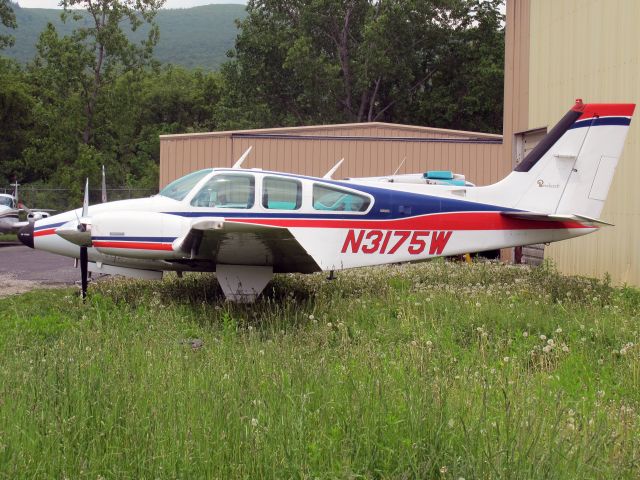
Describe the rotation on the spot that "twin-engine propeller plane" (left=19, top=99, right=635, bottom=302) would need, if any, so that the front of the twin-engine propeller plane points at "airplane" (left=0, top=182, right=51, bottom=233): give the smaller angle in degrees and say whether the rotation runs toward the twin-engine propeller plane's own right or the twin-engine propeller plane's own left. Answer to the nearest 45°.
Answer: approximately 45° to the twin-engine propeller plane's own right

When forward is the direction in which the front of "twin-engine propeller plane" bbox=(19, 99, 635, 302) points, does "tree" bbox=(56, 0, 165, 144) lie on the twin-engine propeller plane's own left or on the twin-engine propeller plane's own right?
on the twin-engine propeller plane's own right

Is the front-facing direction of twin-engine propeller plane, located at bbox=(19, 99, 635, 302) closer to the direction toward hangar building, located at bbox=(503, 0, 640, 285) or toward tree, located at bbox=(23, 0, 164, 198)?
the tree

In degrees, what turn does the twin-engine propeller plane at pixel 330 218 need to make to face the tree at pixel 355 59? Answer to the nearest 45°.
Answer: approximately 90° to its right

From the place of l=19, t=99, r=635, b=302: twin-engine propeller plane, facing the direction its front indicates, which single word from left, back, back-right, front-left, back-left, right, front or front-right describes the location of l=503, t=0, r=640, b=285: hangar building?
back-right

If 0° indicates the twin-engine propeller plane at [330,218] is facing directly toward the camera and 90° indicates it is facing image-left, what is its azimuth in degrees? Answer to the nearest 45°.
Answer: approximately 90°
